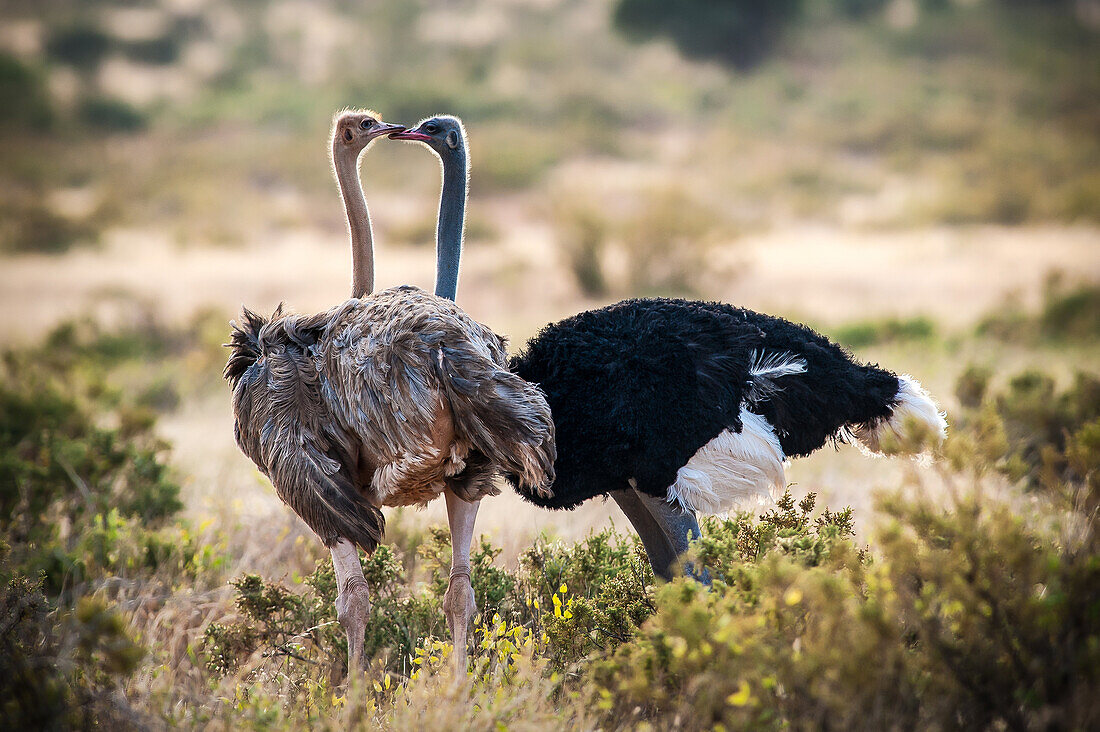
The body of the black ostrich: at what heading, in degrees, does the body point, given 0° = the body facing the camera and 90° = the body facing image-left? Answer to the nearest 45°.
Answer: approximately 90°

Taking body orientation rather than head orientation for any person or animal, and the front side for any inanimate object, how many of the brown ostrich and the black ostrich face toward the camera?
0

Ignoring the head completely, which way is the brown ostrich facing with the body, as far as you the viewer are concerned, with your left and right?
facing away from the viewer and to the left of the viewer

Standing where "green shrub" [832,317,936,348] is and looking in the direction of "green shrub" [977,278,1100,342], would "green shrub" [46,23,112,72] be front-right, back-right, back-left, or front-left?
back-left
